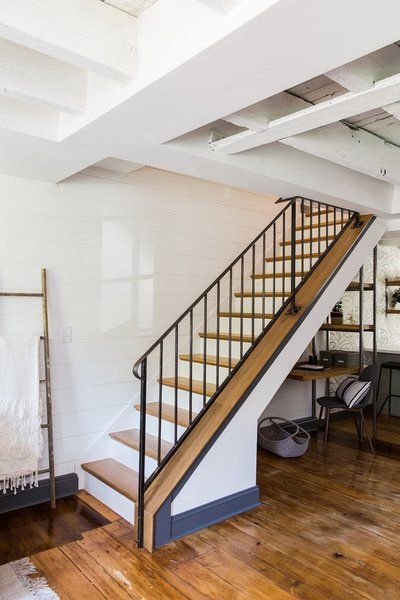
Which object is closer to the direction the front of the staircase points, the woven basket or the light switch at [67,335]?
the light switch

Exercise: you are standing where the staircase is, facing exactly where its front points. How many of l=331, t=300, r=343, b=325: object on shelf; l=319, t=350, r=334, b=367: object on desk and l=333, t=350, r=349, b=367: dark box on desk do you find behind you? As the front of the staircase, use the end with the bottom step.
3

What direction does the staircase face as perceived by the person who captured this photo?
facing the viewer and to the left of the viewer

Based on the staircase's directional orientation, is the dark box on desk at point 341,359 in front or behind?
behind

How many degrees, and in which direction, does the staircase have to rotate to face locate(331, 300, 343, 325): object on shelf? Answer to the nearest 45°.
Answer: approximately 180°

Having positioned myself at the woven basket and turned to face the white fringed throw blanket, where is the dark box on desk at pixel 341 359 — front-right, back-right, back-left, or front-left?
back-right

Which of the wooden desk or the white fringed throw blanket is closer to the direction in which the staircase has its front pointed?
the white fringed throw blanket

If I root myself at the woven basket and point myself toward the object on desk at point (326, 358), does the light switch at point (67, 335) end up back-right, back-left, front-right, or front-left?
back-left

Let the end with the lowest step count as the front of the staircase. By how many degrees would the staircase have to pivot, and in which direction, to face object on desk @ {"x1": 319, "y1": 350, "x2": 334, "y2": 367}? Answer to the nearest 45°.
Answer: approximately 180°

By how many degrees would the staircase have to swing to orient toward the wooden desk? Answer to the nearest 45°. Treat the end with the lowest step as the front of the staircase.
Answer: approximately 180°

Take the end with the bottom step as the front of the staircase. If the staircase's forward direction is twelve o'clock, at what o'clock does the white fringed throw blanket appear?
The white fringed throw blanket is roughly at 1 o'clock from the staircase.

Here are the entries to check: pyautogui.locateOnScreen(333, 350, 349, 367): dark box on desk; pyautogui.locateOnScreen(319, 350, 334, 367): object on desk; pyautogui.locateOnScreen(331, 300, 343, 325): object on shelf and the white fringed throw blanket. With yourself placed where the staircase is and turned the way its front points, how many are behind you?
3
